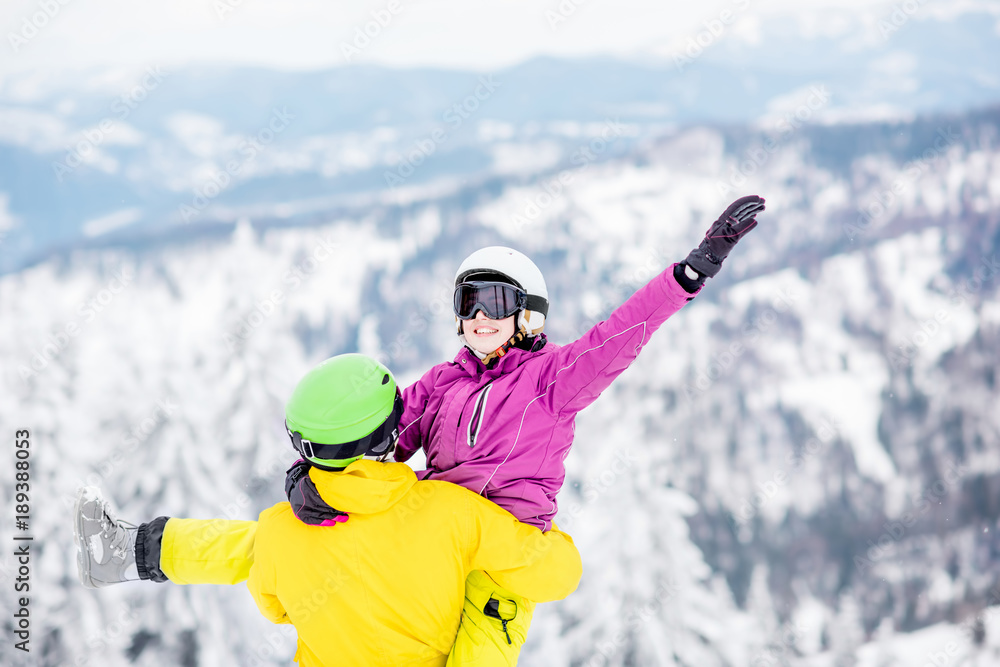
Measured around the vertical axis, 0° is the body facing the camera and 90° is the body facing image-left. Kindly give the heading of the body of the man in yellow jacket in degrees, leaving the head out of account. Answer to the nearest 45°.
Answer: approximately 180°

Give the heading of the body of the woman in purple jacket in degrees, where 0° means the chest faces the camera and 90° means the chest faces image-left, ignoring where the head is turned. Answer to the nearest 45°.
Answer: approximately 45°
